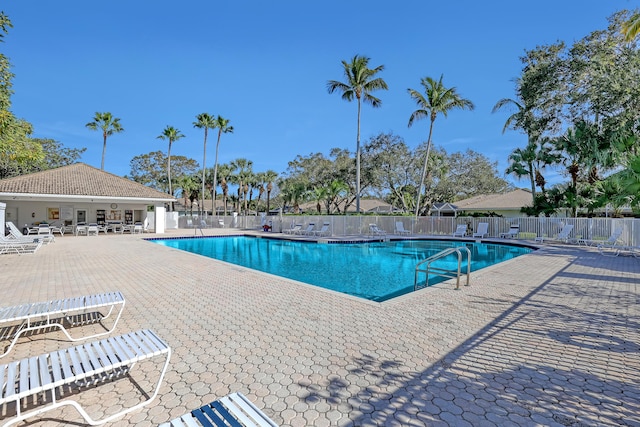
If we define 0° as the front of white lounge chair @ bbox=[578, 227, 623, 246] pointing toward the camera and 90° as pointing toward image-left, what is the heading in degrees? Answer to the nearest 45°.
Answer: approximately 90°

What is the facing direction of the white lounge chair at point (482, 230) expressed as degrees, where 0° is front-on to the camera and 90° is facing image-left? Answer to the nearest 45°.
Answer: approximately 45°

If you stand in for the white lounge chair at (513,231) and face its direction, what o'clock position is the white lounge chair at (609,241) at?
the white lounge chair at (609,241) is roughly at 9 o'clock from the white lounge chair at (513,231).

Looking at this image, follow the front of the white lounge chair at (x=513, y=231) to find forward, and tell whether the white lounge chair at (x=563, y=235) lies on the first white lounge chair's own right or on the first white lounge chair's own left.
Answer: on the first white lounge chair's own left

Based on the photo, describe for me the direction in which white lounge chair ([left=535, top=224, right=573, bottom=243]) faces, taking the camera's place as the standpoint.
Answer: facing to the left of the viewer

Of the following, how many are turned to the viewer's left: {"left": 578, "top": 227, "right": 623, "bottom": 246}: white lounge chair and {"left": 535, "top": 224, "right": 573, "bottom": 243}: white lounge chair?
2

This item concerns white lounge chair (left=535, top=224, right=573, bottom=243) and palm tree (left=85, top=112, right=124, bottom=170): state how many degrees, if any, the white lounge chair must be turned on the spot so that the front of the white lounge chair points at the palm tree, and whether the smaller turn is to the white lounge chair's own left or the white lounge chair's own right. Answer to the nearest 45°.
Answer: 0° — it already faces it

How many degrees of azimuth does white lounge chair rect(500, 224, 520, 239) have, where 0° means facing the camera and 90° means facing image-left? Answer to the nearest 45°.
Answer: approximately 45°
